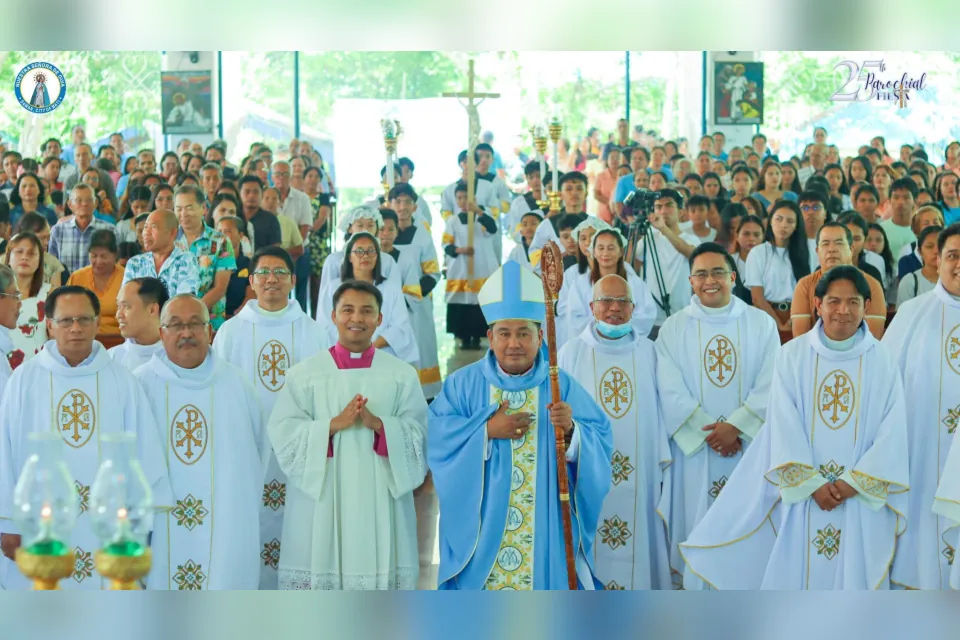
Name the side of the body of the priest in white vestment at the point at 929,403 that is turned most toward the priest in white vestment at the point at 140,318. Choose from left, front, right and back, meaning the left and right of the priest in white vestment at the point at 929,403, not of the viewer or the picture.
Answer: right

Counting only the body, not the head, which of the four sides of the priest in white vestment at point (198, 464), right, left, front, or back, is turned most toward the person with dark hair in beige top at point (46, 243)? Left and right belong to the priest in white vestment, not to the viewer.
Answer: back

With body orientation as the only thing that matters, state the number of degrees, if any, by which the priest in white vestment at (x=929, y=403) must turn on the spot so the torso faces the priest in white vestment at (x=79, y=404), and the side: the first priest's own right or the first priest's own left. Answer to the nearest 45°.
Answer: approximately 45° to the first priest's own right
